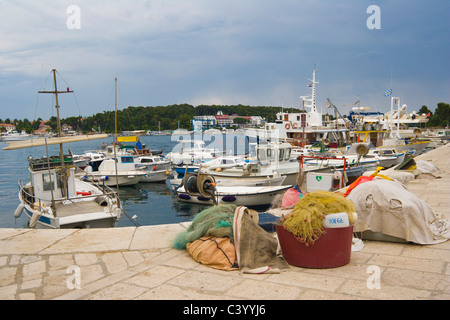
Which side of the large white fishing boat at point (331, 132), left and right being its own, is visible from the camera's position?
left

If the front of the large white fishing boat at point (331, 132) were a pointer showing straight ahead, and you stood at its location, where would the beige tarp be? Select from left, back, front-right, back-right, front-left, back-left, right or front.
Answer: left

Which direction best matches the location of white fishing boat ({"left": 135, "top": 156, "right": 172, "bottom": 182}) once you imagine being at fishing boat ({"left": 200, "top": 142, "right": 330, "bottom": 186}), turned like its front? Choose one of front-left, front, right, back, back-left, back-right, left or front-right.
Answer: front-right

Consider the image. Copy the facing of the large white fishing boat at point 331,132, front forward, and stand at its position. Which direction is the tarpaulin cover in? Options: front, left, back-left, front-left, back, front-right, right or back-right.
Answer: left

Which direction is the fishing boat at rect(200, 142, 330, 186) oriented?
to the viewer's left

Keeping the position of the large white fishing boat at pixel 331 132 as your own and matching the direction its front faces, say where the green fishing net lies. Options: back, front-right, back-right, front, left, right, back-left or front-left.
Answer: left

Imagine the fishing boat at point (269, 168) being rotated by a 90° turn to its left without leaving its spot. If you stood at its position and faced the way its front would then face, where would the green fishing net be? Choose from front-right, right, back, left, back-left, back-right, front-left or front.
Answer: front
